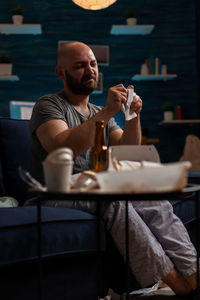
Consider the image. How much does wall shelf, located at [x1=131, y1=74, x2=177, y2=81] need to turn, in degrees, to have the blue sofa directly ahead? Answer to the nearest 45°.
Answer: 0° — it already faces it

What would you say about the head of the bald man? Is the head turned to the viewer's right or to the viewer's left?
to the viewer's right

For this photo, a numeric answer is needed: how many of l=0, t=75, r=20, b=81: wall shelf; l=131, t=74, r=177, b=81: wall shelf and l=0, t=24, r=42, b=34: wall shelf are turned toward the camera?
3

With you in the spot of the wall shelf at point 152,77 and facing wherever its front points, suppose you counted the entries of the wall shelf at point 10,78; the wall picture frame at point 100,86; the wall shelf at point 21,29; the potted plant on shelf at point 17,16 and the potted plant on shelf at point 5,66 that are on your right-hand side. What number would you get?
5

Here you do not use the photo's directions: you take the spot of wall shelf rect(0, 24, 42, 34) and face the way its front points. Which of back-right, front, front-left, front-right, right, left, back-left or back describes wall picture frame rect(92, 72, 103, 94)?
left

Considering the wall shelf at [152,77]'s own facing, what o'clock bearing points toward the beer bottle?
The beer bottle is roughly at 12 o'clock from the wall shelf.

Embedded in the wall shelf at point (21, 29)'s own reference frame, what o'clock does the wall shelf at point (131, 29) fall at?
the wall shelf at point (131, 29) is roughly at 9 o'clock from the wall shelf at point (21, 29).

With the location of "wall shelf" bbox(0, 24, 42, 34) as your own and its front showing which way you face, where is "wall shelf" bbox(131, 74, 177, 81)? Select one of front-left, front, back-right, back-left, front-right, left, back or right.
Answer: left

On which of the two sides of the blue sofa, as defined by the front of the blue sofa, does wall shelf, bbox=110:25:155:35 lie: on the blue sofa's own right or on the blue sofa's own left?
on the blue sofa's own left

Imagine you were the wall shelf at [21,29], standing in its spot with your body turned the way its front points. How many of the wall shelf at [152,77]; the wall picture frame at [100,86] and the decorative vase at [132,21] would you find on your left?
3

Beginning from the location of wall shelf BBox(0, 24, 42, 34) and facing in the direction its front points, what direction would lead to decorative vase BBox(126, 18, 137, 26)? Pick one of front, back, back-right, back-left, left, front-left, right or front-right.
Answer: left

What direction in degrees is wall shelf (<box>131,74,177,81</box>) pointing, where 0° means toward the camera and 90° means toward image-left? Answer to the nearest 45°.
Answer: approximately 0°
